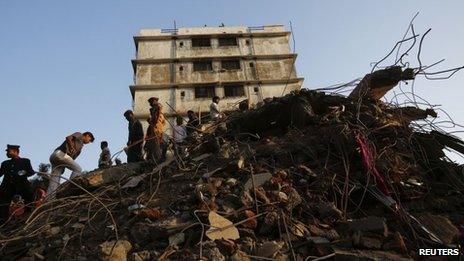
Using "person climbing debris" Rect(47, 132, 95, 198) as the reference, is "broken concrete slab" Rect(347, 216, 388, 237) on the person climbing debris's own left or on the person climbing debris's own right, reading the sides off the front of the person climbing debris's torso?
on the person climbing debris's own right

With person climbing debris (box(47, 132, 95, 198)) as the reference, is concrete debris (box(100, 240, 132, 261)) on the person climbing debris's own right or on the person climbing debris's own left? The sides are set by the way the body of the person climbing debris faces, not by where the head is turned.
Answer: on the person climbing debris's own right

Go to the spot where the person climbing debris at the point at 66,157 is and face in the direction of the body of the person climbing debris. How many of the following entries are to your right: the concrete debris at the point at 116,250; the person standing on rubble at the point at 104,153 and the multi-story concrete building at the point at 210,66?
1

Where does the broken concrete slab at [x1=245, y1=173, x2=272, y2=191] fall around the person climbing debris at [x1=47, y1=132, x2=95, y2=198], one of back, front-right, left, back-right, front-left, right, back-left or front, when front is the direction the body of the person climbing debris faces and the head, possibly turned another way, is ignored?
front-right

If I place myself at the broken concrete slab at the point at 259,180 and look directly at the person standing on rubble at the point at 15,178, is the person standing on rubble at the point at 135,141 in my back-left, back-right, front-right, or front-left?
front-right

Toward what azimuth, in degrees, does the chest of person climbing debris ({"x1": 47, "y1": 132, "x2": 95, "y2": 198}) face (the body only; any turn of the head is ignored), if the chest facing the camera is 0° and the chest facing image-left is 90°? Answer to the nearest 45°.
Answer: approximately 270°

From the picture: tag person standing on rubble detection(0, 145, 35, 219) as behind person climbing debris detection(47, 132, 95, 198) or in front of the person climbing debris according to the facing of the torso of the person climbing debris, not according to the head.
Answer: behind

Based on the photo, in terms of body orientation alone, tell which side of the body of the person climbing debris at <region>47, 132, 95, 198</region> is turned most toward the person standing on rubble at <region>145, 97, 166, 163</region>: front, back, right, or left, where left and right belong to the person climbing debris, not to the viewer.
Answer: front

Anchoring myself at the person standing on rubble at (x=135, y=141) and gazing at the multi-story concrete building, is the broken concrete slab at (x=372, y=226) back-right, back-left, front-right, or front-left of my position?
back-right
